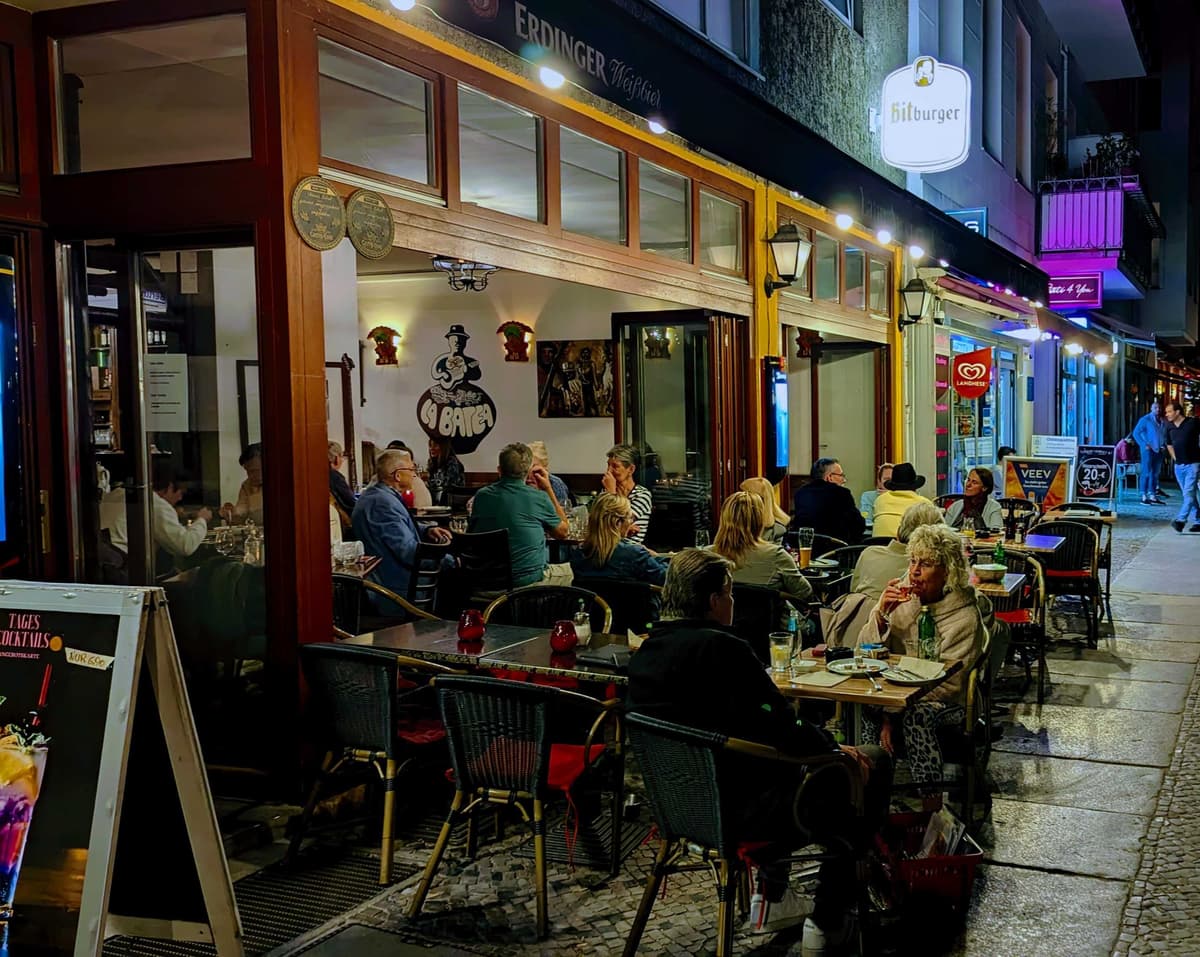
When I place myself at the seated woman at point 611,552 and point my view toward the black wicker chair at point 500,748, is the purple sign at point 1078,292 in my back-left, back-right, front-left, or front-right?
back-left

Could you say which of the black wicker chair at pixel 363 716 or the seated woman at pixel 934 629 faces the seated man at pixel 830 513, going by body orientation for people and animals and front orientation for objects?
the black wicker chair

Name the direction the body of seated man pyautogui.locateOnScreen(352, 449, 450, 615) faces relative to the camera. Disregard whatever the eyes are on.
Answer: to the viewer's right

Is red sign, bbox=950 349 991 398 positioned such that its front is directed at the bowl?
yes

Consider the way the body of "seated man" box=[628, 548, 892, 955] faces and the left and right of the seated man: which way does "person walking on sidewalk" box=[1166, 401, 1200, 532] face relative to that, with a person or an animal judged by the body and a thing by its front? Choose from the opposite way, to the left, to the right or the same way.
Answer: the opposite way

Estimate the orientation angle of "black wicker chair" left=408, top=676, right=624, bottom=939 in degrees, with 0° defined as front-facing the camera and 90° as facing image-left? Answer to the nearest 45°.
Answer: approximately 225°

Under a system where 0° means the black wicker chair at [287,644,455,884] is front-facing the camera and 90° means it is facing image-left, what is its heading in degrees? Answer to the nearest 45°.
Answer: approximately 225°

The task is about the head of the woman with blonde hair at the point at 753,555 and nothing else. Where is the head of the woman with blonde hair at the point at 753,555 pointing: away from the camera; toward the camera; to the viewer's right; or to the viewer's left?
away from the camera

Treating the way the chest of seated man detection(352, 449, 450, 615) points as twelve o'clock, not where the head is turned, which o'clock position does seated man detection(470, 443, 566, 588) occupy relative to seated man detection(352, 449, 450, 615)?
seated man detection(470, 443, 566, 588) is roughly at 12 o'clock from seated man detection(352, 449, 450, 615).
